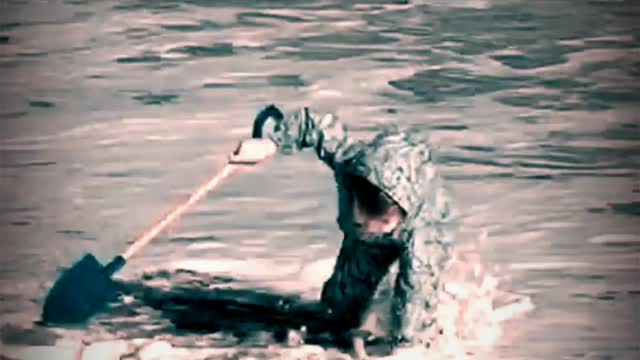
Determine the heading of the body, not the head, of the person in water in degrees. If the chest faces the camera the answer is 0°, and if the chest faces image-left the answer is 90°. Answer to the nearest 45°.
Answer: approximately 45°
